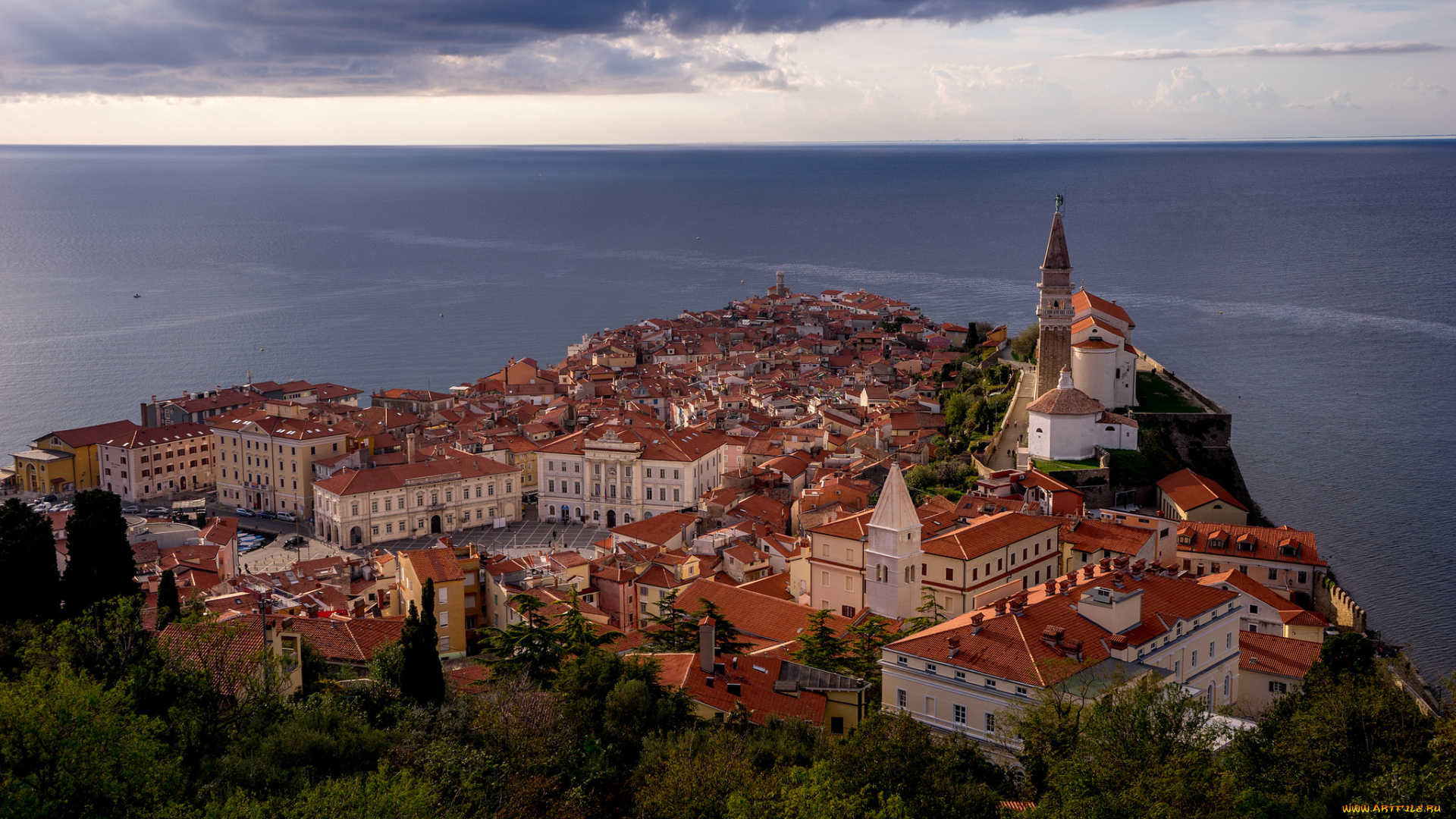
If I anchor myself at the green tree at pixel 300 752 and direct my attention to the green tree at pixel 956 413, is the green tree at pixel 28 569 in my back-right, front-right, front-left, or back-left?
front-left

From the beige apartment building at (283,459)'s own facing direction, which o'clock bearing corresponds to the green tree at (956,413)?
The green tree is roughly at 8 o'clock from the beige apartment building.

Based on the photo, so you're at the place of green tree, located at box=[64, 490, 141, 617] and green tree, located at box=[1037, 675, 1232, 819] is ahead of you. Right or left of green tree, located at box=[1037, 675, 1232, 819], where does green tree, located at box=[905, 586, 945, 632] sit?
left

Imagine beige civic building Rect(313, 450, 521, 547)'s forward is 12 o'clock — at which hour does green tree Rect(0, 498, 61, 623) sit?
The green tree is roughly at 2 o'clock from the beige civic building.

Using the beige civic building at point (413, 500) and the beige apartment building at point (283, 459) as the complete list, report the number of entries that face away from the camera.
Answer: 0

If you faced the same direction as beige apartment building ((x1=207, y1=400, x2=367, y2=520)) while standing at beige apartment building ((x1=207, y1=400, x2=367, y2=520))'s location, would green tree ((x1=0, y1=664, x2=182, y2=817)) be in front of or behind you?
in front

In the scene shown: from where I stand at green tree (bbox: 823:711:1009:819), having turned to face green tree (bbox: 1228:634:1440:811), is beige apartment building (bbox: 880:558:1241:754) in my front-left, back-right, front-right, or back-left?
front-left

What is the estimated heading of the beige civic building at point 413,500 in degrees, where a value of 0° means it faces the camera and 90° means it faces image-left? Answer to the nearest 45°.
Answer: approximately 315°

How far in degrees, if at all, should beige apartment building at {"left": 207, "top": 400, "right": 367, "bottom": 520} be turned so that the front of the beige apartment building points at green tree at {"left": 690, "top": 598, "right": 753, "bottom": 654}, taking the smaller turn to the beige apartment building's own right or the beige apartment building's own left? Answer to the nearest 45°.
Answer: approximately 45° to the beige apartment building's own left
